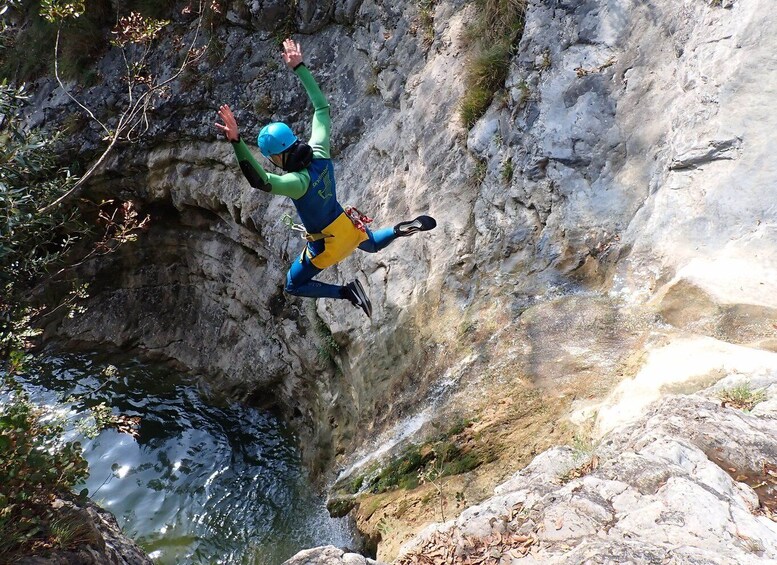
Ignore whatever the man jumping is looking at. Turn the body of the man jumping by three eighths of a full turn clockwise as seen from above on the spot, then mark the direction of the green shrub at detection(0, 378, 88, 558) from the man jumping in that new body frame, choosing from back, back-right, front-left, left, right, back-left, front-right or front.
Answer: back-right

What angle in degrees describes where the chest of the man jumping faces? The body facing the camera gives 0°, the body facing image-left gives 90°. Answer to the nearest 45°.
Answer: approximately 135°

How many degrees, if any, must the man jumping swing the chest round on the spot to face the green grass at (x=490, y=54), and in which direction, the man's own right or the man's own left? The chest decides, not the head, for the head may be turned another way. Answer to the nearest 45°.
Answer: approximately 90° to the man's own right
